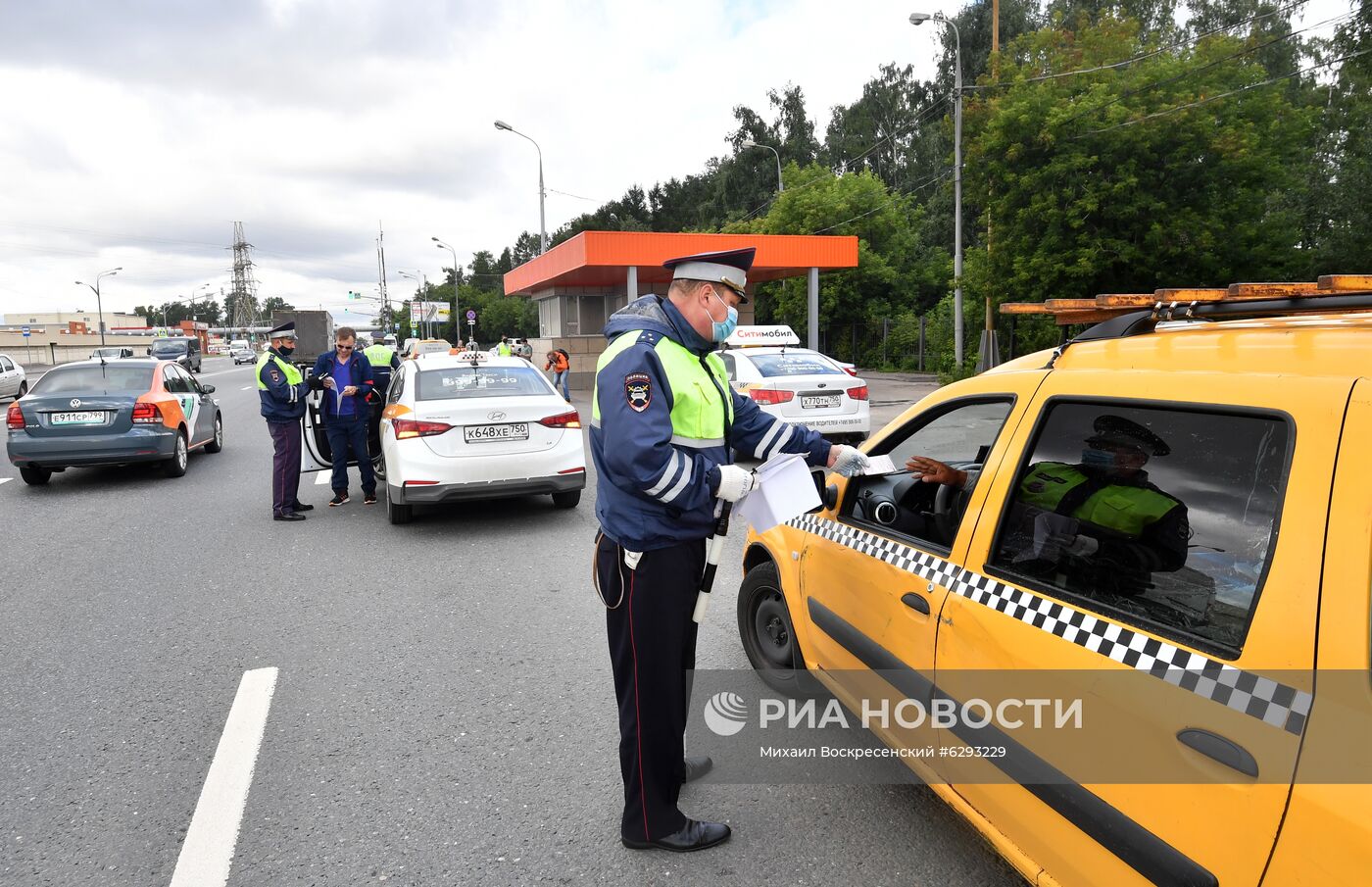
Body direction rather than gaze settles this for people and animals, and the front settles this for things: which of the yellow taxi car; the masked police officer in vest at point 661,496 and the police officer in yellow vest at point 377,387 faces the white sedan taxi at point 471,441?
the yellow taxi car

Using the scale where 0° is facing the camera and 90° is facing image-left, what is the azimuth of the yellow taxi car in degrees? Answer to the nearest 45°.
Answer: approximately 135°

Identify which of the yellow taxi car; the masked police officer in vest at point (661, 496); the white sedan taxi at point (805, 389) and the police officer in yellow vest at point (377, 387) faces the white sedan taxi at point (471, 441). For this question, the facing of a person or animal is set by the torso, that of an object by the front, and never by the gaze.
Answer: the yellow taxi car

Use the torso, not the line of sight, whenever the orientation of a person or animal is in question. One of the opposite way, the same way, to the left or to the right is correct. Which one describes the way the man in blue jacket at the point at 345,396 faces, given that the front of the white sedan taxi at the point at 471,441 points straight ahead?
the opposite way

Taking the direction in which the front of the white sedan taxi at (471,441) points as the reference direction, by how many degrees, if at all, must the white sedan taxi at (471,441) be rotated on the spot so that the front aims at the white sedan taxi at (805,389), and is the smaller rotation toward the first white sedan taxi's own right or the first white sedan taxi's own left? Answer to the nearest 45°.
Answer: approximately 45° to the first white sedan taxi's own right

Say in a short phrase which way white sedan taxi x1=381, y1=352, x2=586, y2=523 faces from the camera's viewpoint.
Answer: facing away from the viewer

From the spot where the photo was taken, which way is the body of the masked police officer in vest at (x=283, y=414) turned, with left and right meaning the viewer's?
facing to the right of the viewer

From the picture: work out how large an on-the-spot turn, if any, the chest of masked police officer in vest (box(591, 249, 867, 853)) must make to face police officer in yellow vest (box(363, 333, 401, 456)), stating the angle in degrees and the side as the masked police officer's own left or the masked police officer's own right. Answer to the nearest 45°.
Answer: approximately 135° to the masked police officer's own left

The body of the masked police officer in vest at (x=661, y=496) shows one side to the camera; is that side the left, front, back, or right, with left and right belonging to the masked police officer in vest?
right

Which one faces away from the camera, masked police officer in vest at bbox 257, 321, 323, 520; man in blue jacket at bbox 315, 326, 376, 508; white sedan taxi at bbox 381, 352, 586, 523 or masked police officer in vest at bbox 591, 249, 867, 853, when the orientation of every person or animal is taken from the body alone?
the white sedan taxi
